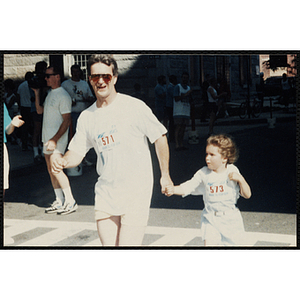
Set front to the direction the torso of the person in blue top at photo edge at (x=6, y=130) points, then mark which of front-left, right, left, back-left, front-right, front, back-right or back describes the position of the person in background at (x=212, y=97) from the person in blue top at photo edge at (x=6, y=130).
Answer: front

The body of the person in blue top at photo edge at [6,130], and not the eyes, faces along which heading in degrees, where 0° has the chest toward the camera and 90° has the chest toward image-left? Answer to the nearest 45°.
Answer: approximately 270°

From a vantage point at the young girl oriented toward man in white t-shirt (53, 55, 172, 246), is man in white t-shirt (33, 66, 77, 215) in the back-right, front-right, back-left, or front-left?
front-right

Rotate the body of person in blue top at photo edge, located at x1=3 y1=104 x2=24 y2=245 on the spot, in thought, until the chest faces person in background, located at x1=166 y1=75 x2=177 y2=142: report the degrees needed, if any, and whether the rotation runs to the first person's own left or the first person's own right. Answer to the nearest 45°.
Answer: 0° — they already face them

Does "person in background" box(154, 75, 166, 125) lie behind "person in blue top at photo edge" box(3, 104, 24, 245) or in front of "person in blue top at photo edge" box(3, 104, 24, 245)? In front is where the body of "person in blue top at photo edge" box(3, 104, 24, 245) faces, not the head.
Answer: in front
